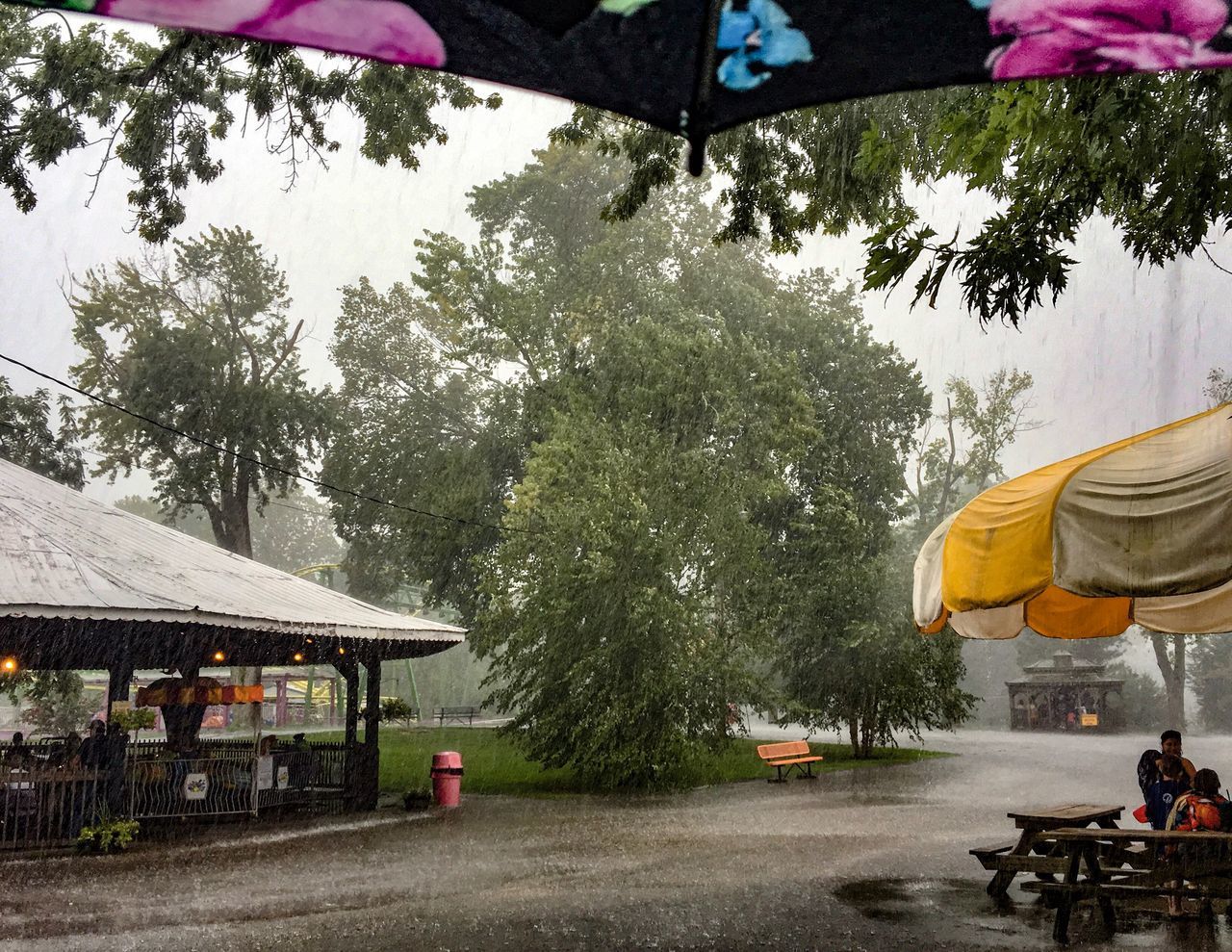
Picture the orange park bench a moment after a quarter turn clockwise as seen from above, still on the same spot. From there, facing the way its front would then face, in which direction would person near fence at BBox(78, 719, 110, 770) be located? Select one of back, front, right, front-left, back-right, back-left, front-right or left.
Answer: front

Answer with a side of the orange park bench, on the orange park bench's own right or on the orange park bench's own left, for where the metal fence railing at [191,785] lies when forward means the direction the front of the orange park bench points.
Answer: on the orange park bench's own right

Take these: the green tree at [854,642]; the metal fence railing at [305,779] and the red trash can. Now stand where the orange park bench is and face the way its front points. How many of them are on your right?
2

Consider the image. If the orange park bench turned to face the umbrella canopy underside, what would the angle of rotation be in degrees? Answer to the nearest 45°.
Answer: approximately 45° to its right

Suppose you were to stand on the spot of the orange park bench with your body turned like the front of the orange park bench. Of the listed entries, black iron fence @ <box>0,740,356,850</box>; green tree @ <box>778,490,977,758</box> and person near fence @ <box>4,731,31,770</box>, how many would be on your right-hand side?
2

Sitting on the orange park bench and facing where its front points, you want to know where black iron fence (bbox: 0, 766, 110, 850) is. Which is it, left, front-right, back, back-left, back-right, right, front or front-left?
right

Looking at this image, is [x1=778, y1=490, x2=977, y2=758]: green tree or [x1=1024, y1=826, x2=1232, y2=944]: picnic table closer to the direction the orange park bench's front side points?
the picnic table

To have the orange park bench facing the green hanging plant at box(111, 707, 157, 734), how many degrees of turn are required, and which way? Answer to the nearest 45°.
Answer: approximately 90° to its right

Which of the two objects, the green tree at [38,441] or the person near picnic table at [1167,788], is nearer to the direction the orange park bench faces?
the person near picnic table

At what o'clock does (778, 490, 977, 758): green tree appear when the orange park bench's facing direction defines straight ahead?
The green tree is roughly at 8 o'clock from the orange park bench.

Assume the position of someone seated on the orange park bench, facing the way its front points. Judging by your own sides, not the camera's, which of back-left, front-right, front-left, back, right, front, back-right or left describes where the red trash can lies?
right

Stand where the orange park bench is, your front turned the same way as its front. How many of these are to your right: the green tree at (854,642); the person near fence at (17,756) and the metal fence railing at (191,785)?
2

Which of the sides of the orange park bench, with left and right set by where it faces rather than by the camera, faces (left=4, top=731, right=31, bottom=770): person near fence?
right

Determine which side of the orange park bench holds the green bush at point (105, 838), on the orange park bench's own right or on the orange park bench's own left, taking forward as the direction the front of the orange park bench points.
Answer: on the orange park bench's own right

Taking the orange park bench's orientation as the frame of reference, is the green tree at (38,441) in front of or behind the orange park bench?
behind

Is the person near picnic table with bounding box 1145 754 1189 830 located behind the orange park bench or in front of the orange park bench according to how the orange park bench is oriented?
in front

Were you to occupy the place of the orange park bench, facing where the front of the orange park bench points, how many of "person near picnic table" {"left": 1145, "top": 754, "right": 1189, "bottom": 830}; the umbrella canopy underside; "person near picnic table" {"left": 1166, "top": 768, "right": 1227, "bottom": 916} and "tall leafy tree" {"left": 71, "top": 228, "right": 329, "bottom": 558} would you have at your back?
1

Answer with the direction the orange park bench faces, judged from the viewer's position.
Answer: facing the viewer and to the right of the viewer
